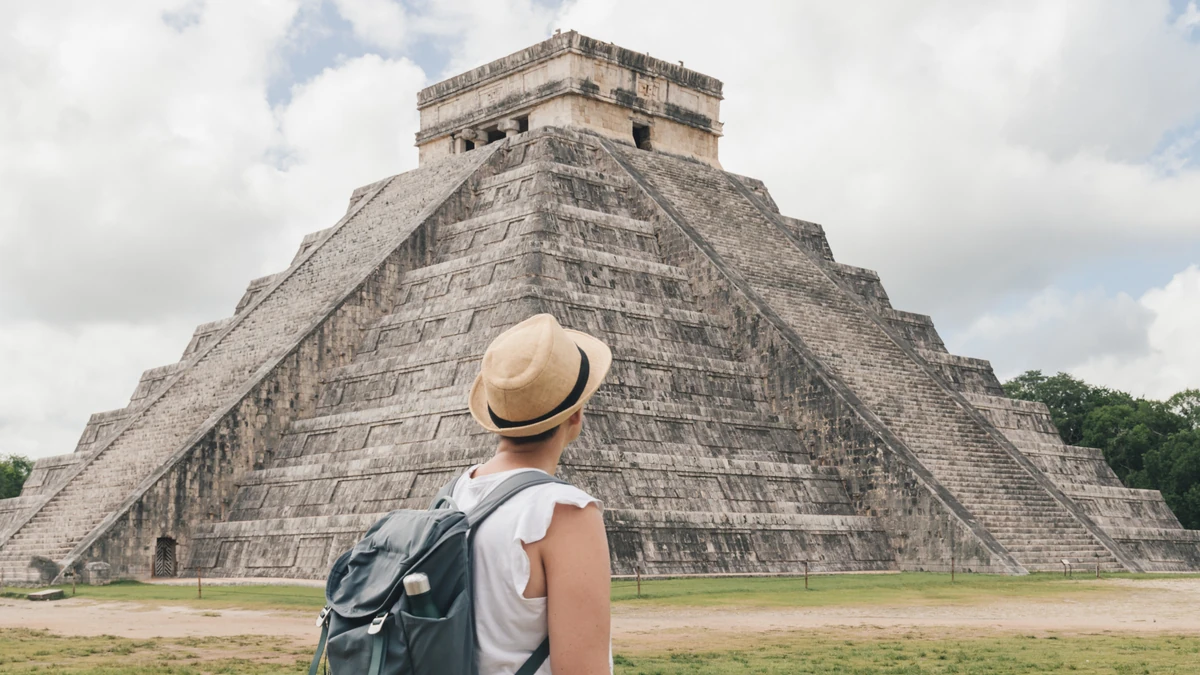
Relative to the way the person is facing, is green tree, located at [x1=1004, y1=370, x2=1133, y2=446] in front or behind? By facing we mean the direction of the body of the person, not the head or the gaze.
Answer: in front

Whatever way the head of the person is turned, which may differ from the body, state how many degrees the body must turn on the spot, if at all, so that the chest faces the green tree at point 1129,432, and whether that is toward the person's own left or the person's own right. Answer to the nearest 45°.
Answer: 0° — they already face it

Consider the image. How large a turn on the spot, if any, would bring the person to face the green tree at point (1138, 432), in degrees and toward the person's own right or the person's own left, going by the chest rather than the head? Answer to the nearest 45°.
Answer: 0° — they already face it

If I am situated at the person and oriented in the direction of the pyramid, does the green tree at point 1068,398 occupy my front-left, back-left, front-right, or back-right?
front-right

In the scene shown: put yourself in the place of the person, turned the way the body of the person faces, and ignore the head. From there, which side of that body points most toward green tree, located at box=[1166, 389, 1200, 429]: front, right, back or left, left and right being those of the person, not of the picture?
front

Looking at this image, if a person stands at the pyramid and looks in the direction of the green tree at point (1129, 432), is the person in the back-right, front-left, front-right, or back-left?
back-right

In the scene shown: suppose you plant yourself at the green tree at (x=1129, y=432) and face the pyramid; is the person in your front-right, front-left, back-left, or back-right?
front-left

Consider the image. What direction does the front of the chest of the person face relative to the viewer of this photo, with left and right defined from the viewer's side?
facing away from the viewer and to the right of the viewer

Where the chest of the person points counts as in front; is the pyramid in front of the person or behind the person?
in front
